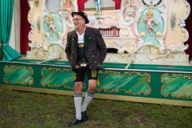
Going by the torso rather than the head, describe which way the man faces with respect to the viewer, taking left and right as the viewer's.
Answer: facing the viewer and to the left of the viewer
